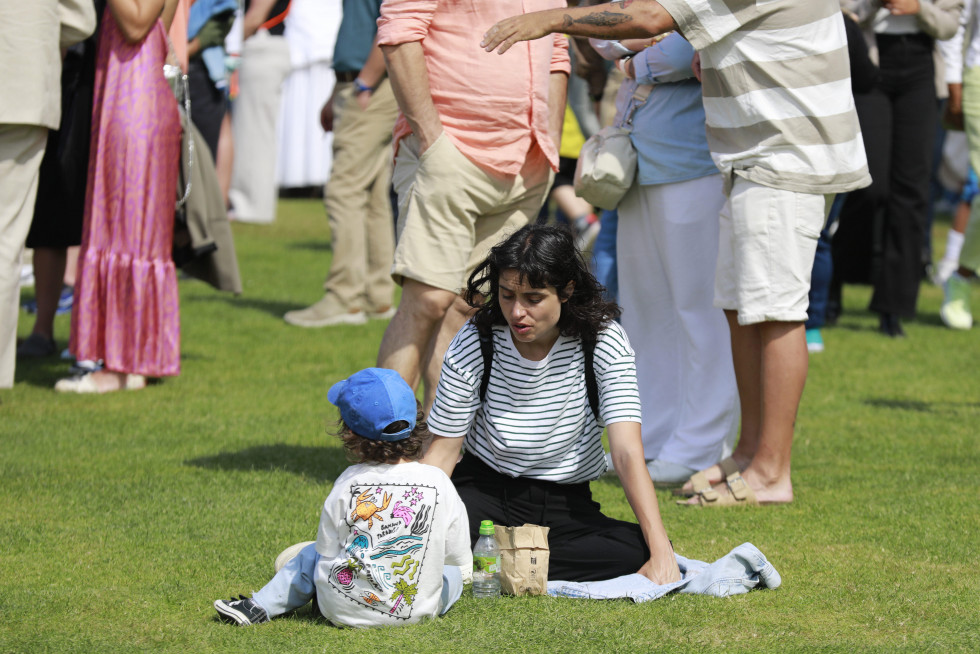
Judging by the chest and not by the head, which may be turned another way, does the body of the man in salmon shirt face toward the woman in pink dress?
no

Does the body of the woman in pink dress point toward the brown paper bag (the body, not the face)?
no

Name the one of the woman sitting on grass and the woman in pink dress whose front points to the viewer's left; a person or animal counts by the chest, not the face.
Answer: the woman in pink dress

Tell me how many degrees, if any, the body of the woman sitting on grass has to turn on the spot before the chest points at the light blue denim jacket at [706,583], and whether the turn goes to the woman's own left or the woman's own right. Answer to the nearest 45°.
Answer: approximately 45° to the woman's own left

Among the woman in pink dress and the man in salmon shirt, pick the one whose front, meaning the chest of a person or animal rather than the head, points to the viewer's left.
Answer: the woman in pink dress

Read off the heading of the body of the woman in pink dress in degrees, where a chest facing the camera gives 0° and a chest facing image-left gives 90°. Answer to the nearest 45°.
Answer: approximately 90°

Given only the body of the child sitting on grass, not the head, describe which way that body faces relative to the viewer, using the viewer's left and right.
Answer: facing away from the viewer and to the left of the viewer

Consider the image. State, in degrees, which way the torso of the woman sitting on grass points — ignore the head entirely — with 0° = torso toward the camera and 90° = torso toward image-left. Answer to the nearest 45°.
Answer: approximately 0°

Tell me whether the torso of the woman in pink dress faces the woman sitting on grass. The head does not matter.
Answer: no

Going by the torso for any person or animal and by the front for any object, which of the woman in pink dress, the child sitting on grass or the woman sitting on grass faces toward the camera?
the woman sitting on grass

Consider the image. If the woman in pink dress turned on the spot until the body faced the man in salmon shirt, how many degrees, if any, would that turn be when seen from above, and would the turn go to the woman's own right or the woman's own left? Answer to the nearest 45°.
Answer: approximately 135° to the woman's own left

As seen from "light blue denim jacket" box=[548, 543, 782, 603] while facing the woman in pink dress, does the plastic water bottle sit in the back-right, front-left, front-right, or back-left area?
front-left
